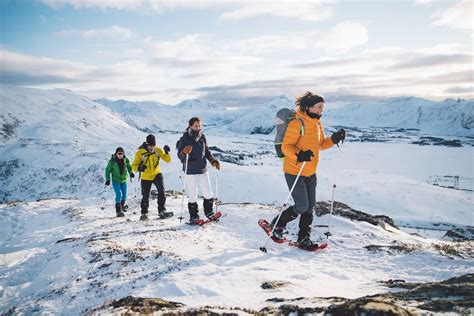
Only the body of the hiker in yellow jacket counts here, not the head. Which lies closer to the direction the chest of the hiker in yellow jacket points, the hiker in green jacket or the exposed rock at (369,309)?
the exposed rock

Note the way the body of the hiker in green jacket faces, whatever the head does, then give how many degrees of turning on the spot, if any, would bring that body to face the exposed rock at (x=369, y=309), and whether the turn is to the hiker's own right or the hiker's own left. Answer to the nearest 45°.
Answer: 0° — they already face it

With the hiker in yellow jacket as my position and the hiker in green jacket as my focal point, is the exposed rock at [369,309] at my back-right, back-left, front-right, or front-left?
back-left

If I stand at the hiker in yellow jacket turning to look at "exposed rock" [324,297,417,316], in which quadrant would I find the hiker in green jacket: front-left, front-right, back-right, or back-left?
back-right

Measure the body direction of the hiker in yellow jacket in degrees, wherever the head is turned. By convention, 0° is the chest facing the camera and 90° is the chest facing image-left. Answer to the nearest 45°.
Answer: approximately 315°

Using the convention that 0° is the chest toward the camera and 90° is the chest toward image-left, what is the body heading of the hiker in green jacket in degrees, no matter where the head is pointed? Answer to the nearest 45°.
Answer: approximately 0°

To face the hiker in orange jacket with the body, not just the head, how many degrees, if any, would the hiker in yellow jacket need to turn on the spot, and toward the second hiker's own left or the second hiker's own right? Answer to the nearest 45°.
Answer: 0° — they already face them
